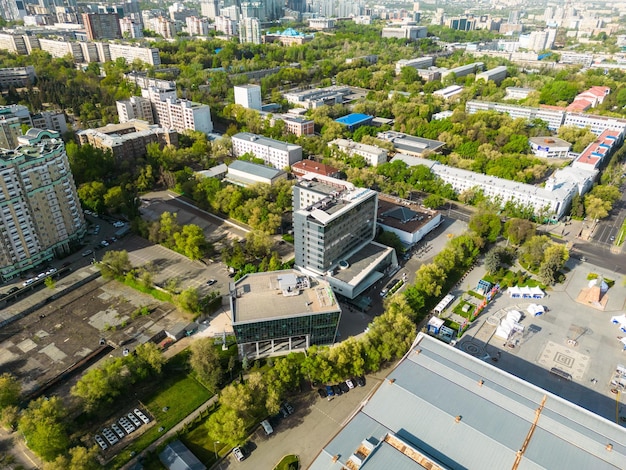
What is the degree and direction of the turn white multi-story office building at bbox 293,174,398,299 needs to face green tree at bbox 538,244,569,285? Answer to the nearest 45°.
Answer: approximately 45° to its left

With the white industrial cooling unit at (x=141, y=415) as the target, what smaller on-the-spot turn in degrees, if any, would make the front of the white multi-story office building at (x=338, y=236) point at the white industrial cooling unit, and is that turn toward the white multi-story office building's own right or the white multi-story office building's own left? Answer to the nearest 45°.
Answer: approximately 90° to the white multi-story office building's own right

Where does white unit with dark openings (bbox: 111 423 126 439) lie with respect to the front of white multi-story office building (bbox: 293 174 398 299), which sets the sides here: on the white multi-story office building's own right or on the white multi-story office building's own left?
on the white multi-story office building's own right

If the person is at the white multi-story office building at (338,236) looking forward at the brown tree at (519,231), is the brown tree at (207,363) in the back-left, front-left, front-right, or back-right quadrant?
back-right

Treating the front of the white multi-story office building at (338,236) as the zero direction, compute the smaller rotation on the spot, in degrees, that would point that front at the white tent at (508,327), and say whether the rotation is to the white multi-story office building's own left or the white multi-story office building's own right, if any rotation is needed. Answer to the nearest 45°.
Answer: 0° — it already faces it

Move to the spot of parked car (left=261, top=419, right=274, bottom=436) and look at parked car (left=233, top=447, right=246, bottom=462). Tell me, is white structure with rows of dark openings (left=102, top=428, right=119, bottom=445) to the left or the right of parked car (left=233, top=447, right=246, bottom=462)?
right

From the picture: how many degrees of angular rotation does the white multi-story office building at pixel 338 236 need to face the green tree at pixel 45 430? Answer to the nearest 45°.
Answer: approximately 90° to its right

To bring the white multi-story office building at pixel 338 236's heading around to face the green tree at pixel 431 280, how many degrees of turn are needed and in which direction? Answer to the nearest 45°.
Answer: approximately 45° to its left

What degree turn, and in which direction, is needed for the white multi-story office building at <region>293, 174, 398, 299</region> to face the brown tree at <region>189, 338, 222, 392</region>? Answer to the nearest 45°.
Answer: approximately 90° to its right
